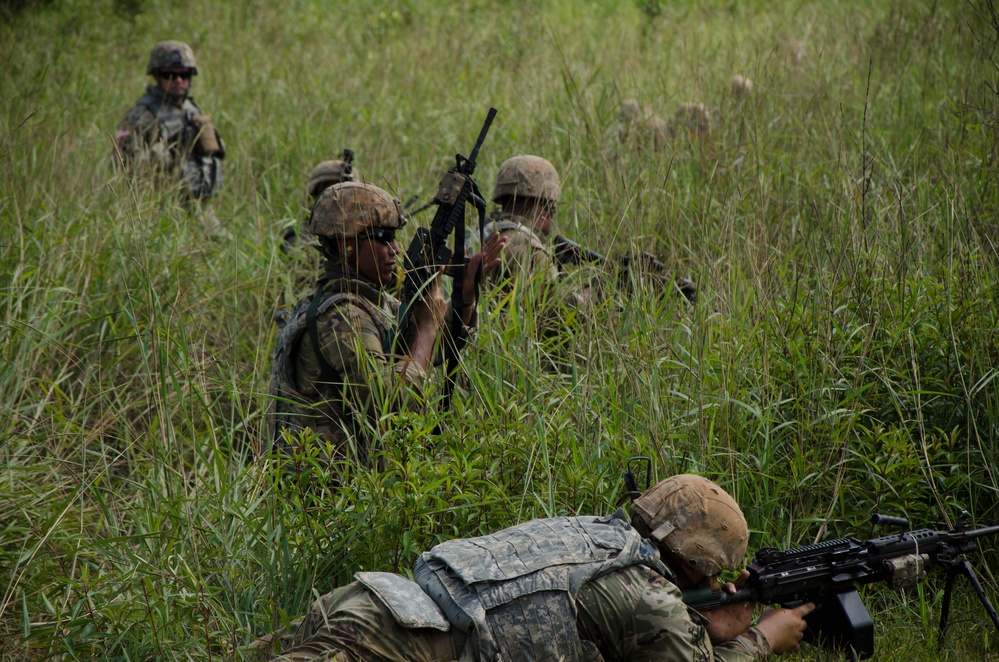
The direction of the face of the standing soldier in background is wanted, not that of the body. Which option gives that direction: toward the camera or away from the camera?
toward the camera

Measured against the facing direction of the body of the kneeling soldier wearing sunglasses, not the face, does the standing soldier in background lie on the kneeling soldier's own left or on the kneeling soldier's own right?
on the kneeling soldier's own left

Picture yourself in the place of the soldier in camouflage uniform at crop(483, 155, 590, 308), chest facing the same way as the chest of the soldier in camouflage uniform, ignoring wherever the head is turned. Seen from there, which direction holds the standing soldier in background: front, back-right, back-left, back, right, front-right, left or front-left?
left

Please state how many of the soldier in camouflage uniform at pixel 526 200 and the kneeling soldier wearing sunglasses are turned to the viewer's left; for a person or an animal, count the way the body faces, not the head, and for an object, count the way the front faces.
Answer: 0

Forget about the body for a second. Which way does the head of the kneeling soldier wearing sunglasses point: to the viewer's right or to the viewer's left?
to the viewer's right

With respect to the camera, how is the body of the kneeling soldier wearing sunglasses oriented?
to the viewer's right

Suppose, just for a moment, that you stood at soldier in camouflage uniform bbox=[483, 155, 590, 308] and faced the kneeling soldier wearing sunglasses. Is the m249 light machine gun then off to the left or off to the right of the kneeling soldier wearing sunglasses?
left

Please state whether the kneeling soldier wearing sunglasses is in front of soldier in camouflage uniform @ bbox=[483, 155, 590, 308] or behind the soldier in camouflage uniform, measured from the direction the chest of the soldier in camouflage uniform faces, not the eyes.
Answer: behind

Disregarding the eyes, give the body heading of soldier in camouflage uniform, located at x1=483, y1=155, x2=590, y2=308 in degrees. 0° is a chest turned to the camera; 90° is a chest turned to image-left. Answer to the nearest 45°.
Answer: approximately 225°

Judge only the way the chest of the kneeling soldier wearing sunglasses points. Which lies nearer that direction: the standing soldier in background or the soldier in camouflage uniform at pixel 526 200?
the soldier in camouflage uniform

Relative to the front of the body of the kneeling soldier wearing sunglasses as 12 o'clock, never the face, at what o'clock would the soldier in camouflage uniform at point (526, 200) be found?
The soldier in camouflage uniform is roughly at 10 o'clock from the kneeling soldier wearing sunglasses.

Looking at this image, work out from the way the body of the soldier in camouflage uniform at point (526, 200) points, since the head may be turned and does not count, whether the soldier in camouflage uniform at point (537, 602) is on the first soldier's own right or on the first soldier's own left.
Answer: on the first soldier's own right
